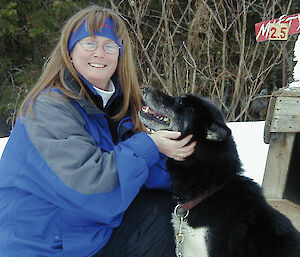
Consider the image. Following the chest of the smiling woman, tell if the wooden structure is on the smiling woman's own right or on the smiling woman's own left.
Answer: on the smiling woman's own left

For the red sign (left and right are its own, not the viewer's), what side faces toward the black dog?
front

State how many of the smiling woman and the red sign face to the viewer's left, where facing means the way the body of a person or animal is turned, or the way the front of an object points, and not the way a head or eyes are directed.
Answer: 0

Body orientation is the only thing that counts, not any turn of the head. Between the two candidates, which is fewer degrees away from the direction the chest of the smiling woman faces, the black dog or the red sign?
the black dog

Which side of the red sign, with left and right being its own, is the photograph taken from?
front

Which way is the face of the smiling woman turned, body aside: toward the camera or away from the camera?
toward the camera

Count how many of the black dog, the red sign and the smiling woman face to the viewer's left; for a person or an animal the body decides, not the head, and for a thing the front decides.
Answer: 1

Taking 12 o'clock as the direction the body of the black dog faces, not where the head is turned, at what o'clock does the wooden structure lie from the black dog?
The wooden structure is roughly at 4 o'clock from the black dog.

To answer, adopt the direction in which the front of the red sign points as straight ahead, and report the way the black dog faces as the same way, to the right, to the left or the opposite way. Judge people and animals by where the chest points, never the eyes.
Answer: to the right

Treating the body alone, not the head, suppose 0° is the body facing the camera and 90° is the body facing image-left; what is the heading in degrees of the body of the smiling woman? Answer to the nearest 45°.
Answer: approximately 315°

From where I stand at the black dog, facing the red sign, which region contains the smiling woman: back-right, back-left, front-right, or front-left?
back-left

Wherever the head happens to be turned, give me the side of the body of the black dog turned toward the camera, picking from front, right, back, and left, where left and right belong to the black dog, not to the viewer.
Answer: left

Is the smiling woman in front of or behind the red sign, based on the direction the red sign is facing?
in front

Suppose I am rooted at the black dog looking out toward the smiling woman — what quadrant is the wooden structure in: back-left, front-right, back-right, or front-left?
back-right

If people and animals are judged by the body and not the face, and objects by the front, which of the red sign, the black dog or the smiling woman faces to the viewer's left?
the black dog

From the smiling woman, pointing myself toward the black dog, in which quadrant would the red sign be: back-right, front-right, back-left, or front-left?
front-left

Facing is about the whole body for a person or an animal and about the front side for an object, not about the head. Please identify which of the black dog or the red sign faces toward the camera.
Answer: the red sign
